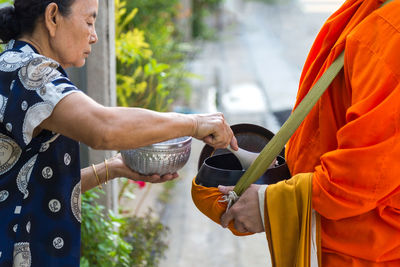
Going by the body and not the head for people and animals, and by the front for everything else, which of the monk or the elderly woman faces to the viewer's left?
the monk

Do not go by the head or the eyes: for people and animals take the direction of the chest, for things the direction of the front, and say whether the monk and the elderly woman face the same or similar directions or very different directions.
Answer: very different directions

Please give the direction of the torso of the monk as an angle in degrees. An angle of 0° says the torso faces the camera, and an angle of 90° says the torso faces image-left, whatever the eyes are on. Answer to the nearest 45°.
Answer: approximately 90°

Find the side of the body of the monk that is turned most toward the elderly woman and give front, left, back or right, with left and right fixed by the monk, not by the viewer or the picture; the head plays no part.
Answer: front

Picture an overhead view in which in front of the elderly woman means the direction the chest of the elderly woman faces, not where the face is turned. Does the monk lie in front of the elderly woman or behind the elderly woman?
in front

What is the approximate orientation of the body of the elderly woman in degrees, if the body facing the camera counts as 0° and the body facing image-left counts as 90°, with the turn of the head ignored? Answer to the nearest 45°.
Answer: approximately 270°

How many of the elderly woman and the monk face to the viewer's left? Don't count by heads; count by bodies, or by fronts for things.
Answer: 1

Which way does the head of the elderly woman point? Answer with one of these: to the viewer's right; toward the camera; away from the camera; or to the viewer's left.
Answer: to the viewer's right
